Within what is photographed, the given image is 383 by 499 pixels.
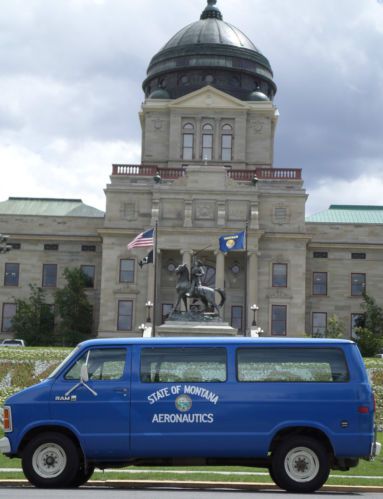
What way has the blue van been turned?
to the viewer's left
